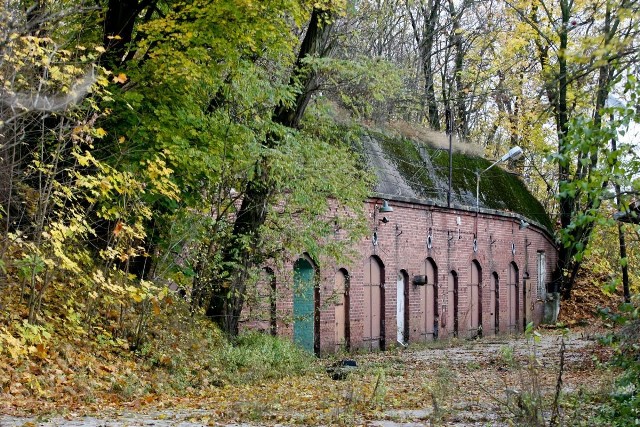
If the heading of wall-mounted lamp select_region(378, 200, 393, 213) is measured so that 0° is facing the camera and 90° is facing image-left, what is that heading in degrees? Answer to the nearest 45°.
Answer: approximately 315°

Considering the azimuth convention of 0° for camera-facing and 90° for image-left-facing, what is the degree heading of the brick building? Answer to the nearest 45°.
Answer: approximately 315°
